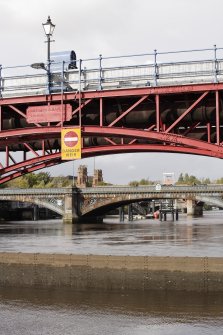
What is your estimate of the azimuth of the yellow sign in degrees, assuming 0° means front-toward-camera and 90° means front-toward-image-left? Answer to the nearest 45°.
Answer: approximately 0°

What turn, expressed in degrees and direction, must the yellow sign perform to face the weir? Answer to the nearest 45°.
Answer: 0° — it already faces it
